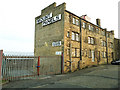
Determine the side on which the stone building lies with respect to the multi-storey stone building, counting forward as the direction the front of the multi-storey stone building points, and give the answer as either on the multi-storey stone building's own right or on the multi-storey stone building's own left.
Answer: on the multi-storey stone building's own left
